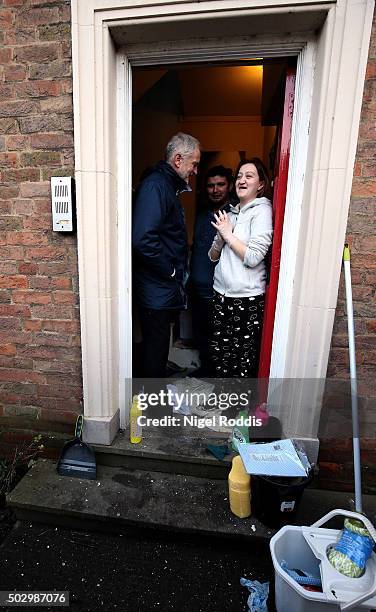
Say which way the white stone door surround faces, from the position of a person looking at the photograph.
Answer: facing the viewer

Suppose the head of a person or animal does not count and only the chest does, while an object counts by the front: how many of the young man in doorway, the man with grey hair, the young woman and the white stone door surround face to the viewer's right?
1

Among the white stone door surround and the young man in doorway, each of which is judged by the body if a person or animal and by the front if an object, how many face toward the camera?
2

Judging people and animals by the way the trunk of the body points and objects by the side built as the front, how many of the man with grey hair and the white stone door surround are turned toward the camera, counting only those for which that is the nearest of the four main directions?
1

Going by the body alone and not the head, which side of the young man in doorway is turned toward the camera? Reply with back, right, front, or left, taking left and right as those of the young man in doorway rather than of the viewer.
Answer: front

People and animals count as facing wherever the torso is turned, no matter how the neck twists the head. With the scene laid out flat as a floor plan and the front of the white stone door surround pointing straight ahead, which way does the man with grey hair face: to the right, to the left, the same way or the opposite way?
to the left

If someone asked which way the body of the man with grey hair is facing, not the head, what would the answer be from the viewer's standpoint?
to the viewer's right

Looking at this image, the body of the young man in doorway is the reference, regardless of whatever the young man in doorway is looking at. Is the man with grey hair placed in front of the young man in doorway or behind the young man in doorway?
in front

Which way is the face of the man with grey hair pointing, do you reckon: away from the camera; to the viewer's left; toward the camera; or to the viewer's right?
to the viewer's right

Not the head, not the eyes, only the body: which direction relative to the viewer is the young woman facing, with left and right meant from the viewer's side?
facing the viewer and to the left of the viewer

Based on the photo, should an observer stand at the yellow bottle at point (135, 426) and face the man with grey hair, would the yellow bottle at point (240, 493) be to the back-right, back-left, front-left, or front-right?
back-right
